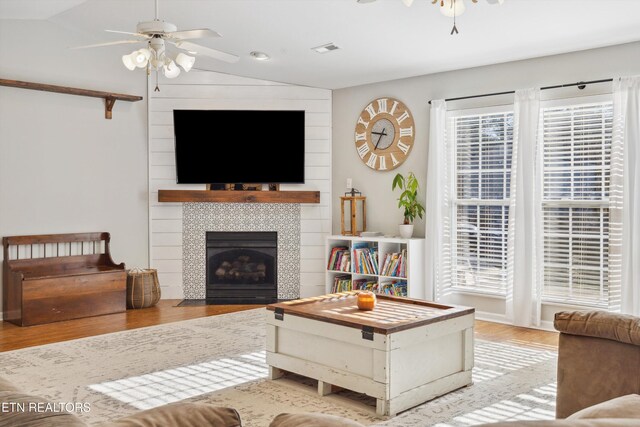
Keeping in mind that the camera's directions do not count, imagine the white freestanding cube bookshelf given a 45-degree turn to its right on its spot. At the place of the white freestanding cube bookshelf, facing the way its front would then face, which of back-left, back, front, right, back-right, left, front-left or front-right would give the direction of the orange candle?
left

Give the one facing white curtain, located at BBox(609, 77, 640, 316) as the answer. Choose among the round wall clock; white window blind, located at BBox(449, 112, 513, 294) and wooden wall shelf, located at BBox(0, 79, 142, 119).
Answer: the wooden wall shelf

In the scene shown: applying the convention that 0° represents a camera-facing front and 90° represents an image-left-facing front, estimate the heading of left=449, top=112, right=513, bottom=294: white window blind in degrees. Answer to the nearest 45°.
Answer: approximately 45°

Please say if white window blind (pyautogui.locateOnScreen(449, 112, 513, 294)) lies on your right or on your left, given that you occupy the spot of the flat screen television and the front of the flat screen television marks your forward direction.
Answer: on your left

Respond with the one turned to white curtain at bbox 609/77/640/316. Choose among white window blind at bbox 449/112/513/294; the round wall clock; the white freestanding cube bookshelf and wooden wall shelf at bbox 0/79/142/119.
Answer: the wooden wall shelf

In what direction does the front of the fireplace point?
toward the camera

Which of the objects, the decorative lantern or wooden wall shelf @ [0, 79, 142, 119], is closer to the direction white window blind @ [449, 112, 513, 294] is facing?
the wooden wall shelf

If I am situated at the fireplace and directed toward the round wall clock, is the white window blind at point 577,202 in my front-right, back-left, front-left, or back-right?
front-right

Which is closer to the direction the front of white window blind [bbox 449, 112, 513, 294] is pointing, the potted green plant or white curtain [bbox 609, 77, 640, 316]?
the potted green plant

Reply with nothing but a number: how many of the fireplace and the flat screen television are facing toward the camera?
2

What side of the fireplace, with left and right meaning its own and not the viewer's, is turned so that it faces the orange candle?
front

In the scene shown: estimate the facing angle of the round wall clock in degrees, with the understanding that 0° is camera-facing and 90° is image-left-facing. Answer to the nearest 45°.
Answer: approximately 45°

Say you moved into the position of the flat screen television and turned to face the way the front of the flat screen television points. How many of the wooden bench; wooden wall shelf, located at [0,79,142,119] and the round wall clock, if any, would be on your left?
1

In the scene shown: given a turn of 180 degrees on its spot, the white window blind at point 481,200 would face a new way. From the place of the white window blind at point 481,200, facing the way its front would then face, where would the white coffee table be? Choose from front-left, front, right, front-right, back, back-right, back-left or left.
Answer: back-right

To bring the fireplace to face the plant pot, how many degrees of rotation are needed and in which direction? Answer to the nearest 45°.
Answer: approximately 45° to its left

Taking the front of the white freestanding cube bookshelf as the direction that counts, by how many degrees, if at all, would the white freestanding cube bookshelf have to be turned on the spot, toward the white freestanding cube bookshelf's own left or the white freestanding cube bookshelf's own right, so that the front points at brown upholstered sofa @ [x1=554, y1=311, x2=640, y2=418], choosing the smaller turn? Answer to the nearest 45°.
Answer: approximately 45° to the white freestanding cube bookshelf's own left
